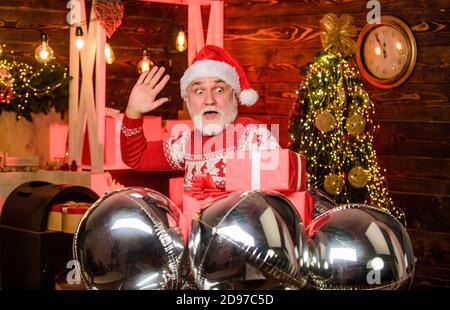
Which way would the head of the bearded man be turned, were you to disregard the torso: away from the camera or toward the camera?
toward the camera

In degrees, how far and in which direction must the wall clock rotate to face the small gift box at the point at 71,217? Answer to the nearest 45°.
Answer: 0° — it already faces it

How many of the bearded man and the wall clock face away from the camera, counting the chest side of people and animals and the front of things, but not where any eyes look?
0

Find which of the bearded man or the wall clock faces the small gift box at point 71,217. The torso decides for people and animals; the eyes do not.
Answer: the wall clock

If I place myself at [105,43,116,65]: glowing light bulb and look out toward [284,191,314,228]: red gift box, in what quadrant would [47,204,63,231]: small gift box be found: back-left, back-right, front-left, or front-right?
front-right

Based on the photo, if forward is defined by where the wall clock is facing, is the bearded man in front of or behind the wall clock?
in front

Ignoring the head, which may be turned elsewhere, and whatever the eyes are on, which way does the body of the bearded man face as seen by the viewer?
toward the camera

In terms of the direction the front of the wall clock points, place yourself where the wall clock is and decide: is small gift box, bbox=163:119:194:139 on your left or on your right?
on your right

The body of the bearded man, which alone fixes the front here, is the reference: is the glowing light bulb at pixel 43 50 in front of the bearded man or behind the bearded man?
behind

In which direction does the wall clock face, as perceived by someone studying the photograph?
facing the viewer and to the left of the viewer

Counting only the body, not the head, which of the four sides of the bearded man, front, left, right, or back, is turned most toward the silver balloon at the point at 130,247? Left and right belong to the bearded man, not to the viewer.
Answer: front

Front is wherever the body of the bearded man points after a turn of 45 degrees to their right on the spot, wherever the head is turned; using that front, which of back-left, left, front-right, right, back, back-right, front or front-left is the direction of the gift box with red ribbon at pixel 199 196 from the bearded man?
front-left
